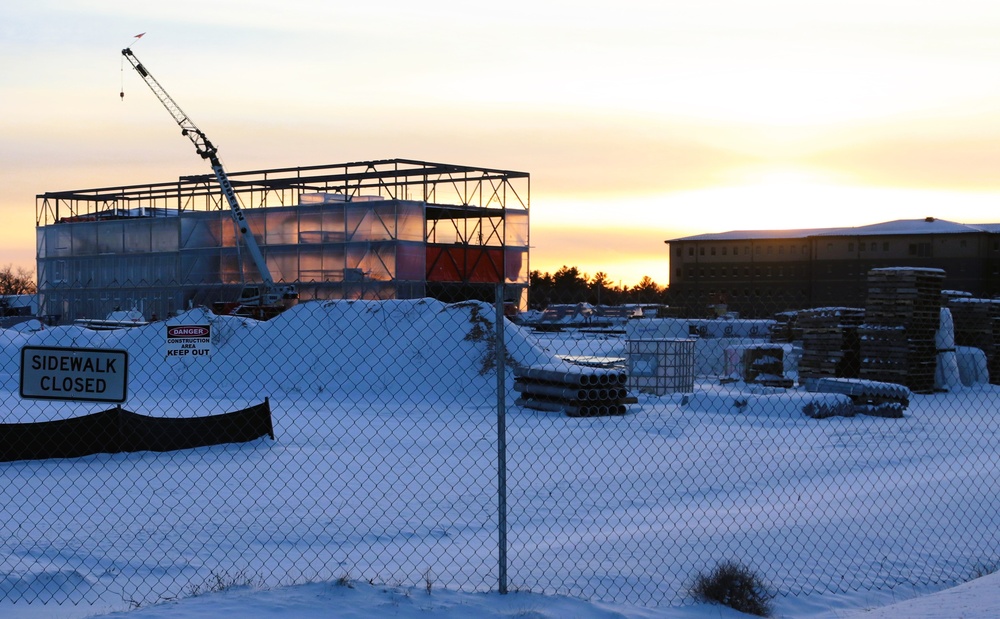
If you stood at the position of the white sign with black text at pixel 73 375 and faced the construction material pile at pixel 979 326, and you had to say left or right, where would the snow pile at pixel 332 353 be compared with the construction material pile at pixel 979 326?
left

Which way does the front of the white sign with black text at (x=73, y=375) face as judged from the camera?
facing the viewer

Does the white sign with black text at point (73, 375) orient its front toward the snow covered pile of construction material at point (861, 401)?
no

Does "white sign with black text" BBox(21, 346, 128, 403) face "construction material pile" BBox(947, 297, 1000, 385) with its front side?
no

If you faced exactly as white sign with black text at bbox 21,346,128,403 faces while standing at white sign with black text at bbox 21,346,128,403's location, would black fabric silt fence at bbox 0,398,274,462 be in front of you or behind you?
behind
